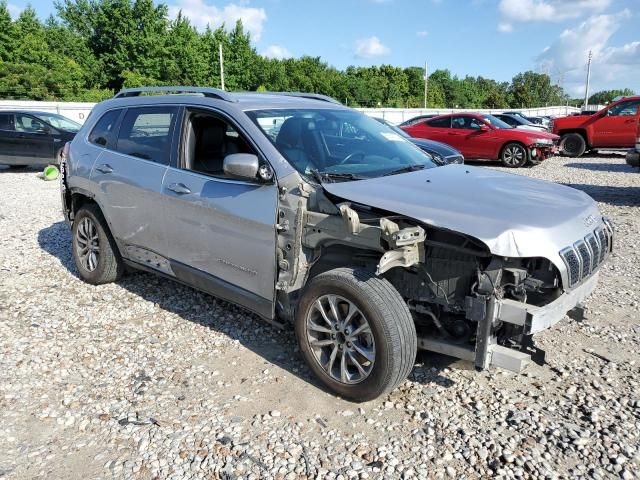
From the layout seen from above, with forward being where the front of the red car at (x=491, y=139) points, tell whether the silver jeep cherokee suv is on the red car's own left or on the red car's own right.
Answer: on the red car's own right

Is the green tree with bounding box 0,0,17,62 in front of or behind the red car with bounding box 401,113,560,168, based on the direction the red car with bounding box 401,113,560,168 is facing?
behind

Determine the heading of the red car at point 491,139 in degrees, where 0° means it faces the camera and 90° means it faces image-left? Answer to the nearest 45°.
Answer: approximately 315°

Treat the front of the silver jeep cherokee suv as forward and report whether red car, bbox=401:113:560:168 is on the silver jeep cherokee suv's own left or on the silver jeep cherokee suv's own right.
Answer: on the silver jeep cherokee suv's own left

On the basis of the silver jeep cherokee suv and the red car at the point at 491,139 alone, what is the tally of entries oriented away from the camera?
0

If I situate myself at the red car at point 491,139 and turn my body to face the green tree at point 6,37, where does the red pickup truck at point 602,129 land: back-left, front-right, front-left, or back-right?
back-right

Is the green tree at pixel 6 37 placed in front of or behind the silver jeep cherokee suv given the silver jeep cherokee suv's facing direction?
behind

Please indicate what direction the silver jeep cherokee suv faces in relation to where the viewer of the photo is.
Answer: facing the viewer and to the right of the viewer
